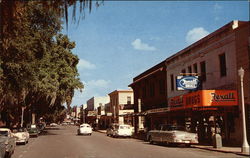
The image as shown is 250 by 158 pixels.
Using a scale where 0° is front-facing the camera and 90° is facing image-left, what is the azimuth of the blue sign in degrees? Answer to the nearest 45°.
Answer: approximately 0°

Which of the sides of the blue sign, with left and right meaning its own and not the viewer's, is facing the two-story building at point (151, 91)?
back

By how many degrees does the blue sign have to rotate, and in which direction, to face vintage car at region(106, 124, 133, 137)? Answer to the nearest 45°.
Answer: approximately 135° to its right
